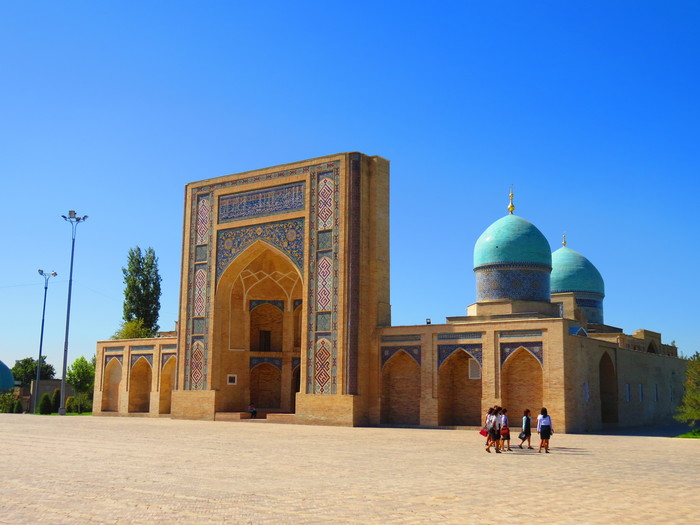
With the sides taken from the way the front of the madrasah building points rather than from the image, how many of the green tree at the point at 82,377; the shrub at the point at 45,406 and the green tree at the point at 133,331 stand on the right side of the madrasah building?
3

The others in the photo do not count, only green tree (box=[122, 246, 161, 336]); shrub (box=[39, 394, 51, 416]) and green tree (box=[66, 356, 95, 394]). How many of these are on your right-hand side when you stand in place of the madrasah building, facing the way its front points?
3

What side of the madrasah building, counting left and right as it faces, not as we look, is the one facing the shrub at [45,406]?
right

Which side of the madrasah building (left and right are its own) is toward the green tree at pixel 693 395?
left

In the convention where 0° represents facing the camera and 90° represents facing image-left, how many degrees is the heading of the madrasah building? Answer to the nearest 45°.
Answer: approximately 45°

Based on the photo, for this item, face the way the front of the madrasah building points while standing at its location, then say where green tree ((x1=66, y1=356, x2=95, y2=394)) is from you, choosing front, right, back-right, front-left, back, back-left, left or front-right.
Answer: right

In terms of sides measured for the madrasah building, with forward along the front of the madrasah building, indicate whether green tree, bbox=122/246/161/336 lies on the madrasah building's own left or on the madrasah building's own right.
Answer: on the madrasah building's own right

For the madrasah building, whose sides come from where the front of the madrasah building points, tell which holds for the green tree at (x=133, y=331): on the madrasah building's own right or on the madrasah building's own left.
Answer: on the madrasah building's own right
